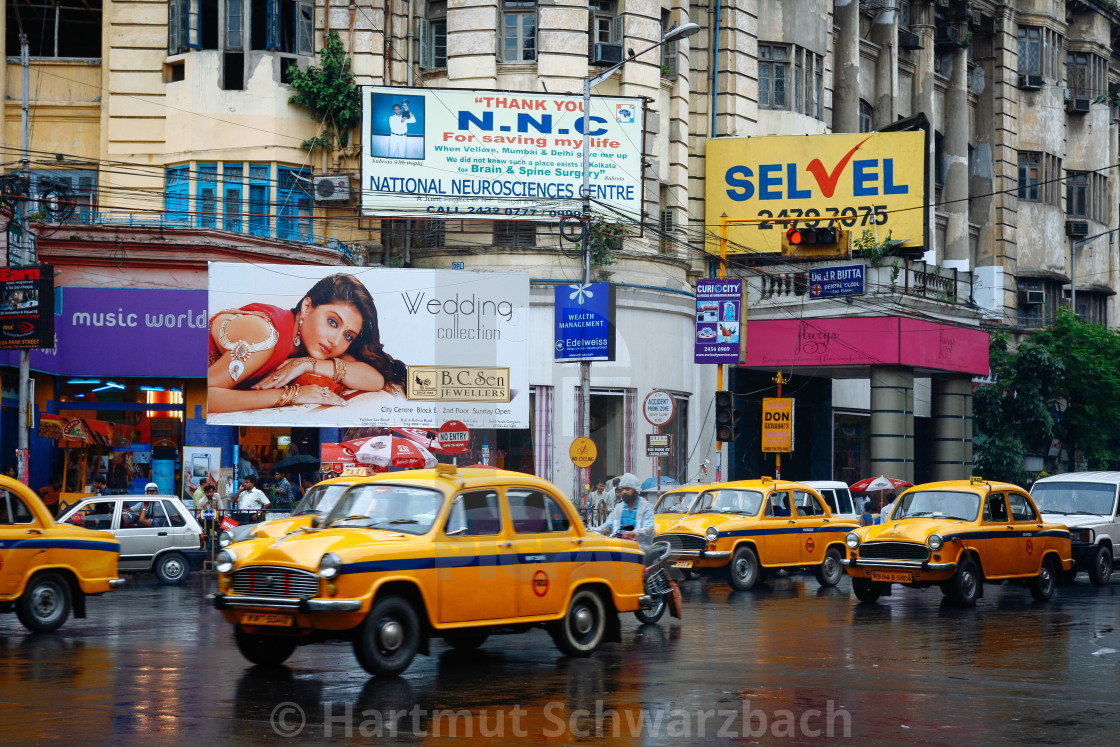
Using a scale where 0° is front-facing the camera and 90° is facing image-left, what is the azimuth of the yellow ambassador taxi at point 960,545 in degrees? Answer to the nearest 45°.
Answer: approximately 45°

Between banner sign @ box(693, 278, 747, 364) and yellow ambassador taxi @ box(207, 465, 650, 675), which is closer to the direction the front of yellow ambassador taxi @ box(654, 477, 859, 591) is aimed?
the yellow ambassador taxi

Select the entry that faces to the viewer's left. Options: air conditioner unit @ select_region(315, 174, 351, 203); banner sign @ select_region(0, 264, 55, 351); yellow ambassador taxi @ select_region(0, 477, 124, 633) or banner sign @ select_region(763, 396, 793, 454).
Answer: the yellow ambassador taxi

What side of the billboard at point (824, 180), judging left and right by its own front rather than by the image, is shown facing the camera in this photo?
front

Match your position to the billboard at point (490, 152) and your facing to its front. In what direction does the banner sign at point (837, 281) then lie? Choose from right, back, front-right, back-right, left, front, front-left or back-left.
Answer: left

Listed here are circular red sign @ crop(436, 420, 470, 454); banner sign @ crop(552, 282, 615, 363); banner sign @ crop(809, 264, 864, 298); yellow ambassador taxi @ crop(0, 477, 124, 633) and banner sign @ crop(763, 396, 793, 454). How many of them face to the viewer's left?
1

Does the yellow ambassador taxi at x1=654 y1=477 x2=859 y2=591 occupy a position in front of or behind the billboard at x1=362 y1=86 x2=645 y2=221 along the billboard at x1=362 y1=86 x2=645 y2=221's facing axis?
in front

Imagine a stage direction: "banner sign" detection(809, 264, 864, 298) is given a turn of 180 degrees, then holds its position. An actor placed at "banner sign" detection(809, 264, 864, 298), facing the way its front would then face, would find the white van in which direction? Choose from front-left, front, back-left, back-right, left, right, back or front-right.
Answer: back

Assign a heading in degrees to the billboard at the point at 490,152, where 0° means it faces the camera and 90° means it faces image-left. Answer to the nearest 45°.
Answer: approximately 0°

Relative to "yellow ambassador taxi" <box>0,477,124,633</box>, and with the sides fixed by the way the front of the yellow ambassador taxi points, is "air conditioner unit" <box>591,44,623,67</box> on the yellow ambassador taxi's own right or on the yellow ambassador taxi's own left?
on the yellow ambassador taxi's own right

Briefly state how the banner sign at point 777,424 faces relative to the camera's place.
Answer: facing the viewer

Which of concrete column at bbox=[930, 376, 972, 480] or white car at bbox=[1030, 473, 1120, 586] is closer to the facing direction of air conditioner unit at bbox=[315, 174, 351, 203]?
the white car

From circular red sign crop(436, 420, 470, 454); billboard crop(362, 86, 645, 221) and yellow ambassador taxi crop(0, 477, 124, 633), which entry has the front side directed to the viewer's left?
the yellow ambassador taxi

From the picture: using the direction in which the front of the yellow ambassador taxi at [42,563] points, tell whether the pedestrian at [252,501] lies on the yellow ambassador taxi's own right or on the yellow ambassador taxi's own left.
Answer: on the yellow ambassador taxi's own right

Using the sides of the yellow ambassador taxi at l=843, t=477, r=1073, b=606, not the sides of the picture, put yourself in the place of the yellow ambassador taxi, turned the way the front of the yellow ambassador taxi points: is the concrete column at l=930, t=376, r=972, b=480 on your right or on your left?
on your right

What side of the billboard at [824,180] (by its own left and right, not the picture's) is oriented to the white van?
front

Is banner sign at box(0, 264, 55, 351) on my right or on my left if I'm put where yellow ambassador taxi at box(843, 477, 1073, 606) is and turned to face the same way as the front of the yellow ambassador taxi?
on my right

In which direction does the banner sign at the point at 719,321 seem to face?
toward the camera

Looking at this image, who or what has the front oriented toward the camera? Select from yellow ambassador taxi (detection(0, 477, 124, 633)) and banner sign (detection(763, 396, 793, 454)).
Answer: the banner sign
